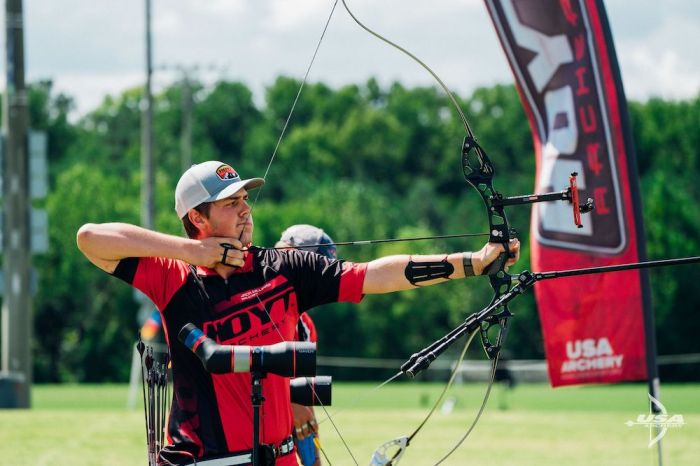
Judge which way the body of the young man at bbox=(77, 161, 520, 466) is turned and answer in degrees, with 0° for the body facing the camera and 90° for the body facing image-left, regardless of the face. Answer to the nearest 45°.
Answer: approximately 315°

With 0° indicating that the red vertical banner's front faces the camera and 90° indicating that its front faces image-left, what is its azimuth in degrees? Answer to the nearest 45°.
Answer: approximately 0°

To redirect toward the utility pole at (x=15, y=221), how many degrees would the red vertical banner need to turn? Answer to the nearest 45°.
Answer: approximately 135° to its right

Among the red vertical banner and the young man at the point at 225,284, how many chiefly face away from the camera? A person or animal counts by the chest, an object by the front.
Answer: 0

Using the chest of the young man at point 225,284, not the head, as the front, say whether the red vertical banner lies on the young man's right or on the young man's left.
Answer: on the young man's left

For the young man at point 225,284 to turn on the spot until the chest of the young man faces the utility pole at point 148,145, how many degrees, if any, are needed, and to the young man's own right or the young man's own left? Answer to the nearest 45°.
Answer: approximately 135° to the young man's own left

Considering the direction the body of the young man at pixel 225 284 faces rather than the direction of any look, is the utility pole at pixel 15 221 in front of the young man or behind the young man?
behind
